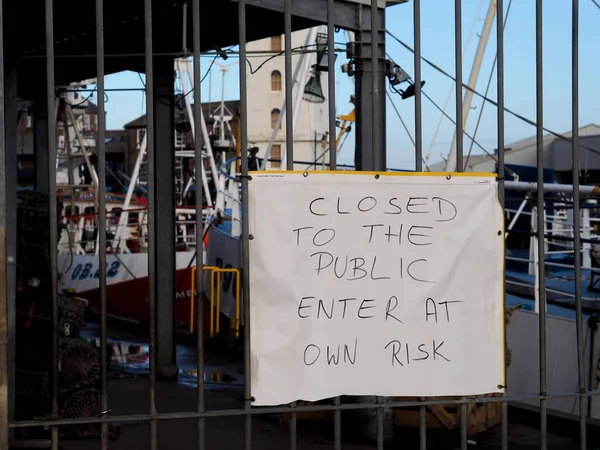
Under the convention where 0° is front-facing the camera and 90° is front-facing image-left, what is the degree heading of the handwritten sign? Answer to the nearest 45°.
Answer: approximately 0°
